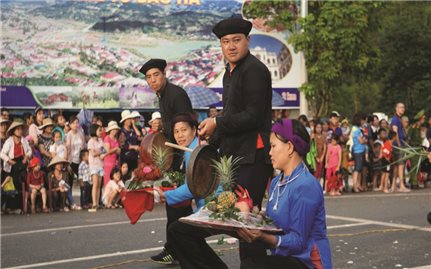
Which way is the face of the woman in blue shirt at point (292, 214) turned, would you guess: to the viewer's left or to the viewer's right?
to the viewer's left

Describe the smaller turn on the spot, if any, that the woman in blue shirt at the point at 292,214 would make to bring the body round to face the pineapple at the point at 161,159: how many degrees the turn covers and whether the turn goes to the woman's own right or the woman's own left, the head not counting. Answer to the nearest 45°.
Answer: approximately 45° to the woman's own right

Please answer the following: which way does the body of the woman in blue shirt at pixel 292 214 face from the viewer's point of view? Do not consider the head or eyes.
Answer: to the viewer's left

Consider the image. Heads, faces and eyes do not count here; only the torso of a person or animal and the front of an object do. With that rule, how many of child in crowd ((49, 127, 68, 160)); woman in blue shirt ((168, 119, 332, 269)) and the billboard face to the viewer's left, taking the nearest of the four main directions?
1

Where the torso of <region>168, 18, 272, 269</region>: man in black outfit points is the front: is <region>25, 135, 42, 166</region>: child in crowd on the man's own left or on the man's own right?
on the man's own right

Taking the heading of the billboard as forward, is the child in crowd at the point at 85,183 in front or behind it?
in front

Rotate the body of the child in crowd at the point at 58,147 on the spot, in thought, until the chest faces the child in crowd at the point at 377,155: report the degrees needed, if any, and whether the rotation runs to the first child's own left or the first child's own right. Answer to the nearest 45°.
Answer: approximately 90° to the first child's own left
